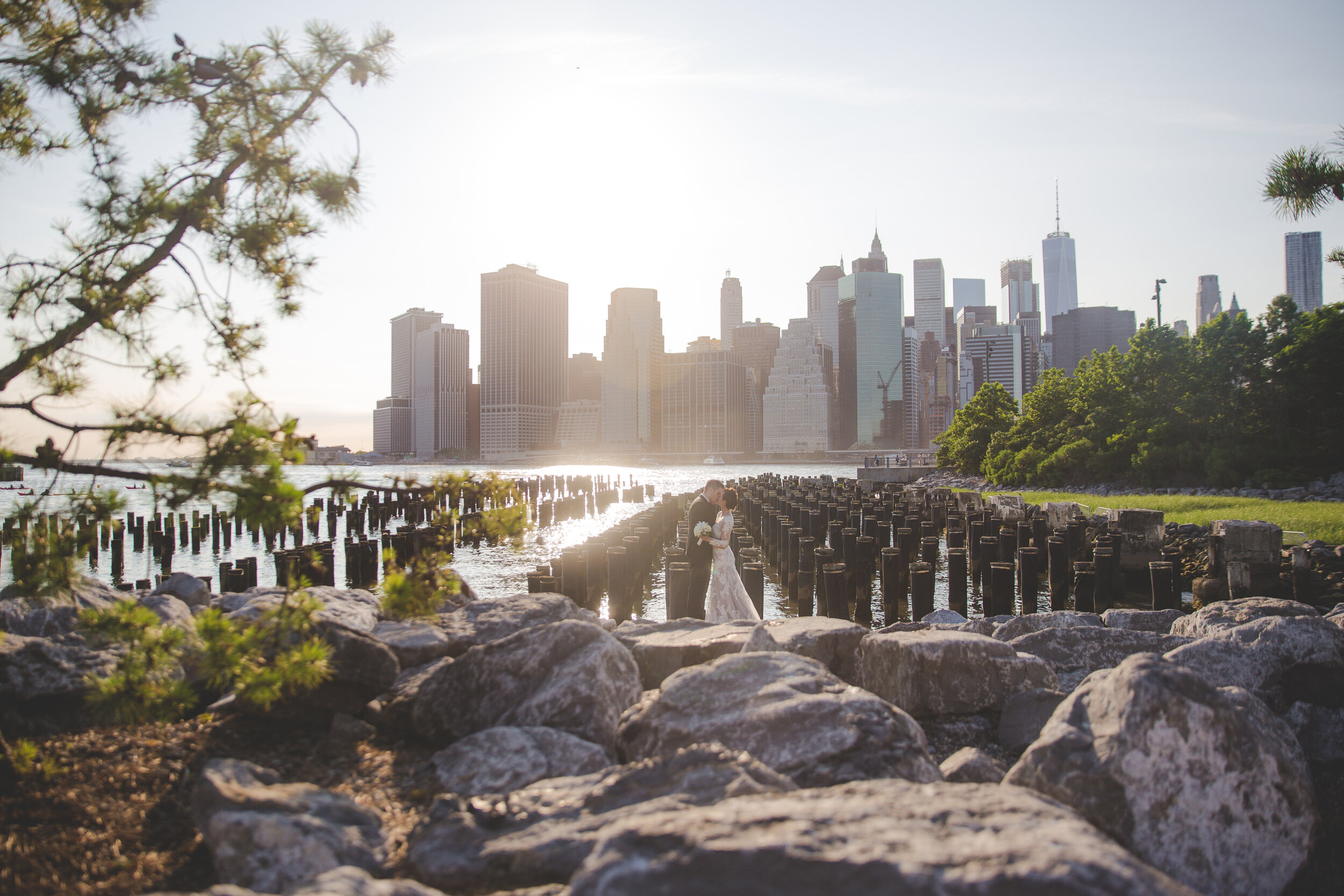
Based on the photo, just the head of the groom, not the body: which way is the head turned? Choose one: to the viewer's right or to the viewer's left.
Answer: to the viewer's right

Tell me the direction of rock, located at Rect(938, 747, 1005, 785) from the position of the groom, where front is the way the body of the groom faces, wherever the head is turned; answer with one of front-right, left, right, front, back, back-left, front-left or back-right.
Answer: right

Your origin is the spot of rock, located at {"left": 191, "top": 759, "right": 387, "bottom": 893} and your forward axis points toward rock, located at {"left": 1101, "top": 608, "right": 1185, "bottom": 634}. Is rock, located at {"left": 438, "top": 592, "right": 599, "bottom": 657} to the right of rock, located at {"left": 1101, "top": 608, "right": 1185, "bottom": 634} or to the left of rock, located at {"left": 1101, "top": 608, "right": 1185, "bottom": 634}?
left

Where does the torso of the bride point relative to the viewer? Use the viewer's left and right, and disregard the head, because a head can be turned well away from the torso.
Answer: facing to the left of the viewer

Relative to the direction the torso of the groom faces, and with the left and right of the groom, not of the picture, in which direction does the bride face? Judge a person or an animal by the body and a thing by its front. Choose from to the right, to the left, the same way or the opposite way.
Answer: the opposite way

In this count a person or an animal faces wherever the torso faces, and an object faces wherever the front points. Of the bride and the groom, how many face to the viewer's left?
1

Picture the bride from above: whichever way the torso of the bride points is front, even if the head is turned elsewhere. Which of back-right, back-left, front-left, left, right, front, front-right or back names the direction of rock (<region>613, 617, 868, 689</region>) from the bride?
left

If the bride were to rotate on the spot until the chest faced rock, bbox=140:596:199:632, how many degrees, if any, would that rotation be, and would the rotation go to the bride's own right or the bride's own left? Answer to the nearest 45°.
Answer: approximately 45° to the bride's own left

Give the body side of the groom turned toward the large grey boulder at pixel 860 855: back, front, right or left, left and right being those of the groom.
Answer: right

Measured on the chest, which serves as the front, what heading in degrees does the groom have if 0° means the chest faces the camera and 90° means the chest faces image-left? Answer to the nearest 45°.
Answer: approximately 270°
